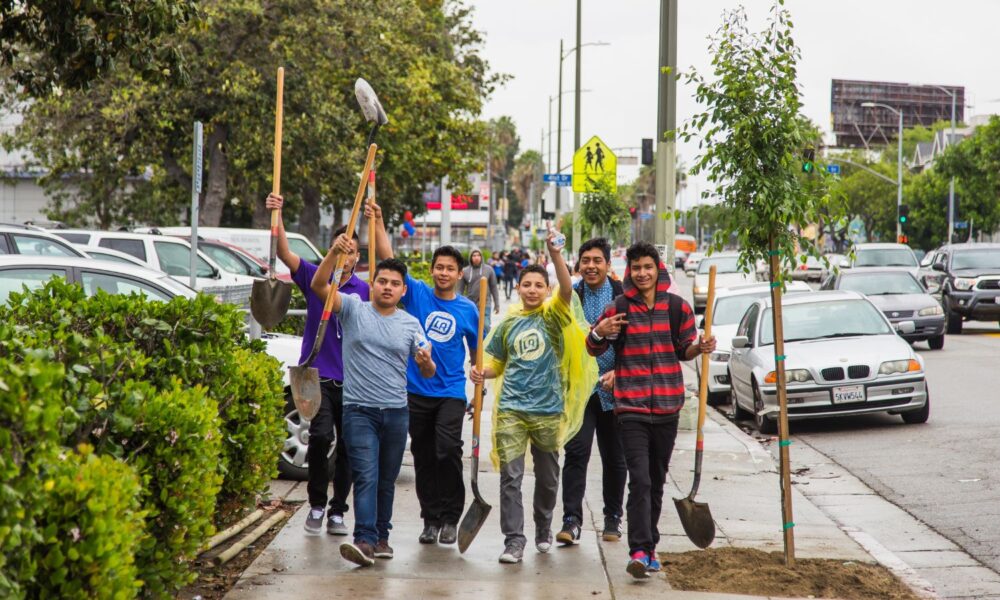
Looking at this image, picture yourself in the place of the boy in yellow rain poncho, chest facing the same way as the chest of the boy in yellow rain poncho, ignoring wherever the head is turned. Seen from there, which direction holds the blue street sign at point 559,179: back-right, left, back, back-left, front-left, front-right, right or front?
back

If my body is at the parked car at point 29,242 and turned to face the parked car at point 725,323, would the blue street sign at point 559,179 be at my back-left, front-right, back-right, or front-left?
front-left

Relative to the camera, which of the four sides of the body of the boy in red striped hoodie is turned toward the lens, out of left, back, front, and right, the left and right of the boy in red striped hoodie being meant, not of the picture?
front

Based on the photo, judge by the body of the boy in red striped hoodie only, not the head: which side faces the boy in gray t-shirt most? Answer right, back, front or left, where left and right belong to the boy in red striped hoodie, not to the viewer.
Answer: right

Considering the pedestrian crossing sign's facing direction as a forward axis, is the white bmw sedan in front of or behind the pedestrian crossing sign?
in front

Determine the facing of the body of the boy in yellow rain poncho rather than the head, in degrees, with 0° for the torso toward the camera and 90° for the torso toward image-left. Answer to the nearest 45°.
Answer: approximately 0°

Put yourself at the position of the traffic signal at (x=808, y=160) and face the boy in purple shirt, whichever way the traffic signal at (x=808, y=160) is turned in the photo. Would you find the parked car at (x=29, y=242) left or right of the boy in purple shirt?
right

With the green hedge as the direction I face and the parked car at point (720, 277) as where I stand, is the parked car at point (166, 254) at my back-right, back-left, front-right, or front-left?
front-right

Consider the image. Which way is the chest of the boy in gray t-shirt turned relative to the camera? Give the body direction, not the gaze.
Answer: toward the camera

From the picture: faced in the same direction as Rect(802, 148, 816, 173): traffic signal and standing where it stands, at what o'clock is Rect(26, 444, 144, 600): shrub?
The shrub is roughly at 1 o'clock from the traffic signal.
